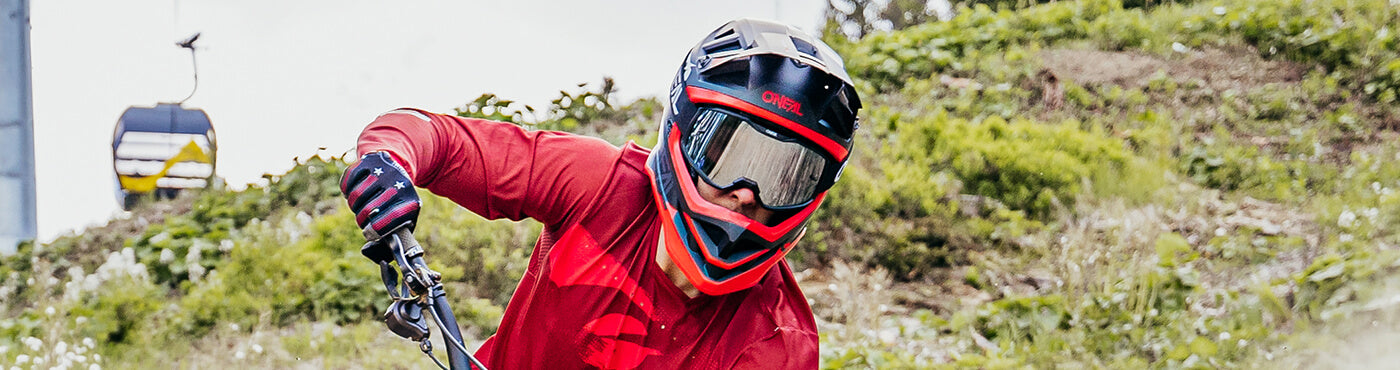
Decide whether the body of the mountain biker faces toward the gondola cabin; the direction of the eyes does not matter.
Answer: no

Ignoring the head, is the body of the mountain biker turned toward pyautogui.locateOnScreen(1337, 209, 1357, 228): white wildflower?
no

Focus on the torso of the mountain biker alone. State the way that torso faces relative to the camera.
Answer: toward the camera

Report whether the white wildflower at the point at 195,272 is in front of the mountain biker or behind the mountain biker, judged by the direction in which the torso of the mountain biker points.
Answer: behind

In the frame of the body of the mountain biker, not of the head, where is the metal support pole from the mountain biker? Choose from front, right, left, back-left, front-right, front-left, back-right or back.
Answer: back-right

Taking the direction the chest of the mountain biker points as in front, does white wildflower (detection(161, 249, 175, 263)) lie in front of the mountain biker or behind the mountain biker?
behind

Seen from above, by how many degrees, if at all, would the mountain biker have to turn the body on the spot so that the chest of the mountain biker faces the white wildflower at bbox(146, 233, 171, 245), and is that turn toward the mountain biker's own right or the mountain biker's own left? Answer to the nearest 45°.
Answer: approximately 135° to the mountain biker's own right
